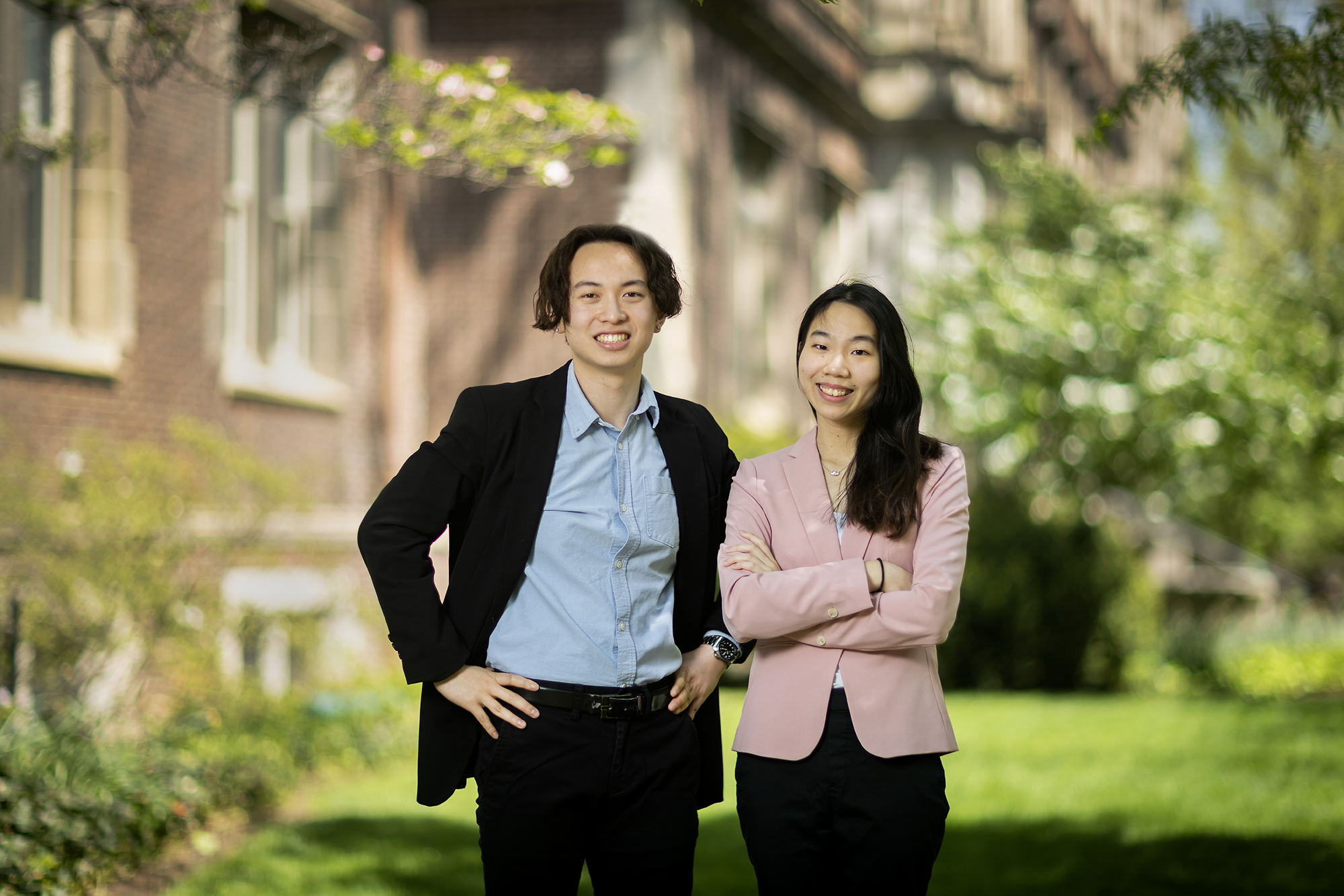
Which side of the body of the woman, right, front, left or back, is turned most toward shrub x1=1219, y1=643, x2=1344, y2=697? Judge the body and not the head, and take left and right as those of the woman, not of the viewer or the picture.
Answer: back

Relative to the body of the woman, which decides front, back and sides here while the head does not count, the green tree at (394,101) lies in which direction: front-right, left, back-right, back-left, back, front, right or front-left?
back-right

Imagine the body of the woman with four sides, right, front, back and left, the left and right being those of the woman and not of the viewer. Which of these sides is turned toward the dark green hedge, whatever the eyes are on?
back

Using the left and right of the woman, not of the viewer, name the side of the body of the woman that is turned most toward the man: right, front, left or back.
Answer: right

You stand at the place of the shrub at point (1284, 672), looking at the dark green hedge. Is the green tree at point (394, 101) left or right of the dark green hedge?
left

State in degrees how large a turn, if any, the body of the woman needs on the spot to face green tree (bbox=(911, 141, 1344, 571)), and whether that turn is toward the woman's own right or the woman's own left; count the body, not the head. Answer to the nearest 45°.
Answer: approximately 180°

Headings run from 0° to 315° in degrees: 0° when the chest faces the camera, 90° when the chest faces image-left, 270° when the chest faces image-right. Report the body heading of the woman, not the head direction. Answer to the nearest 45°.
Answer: approximately 0°
